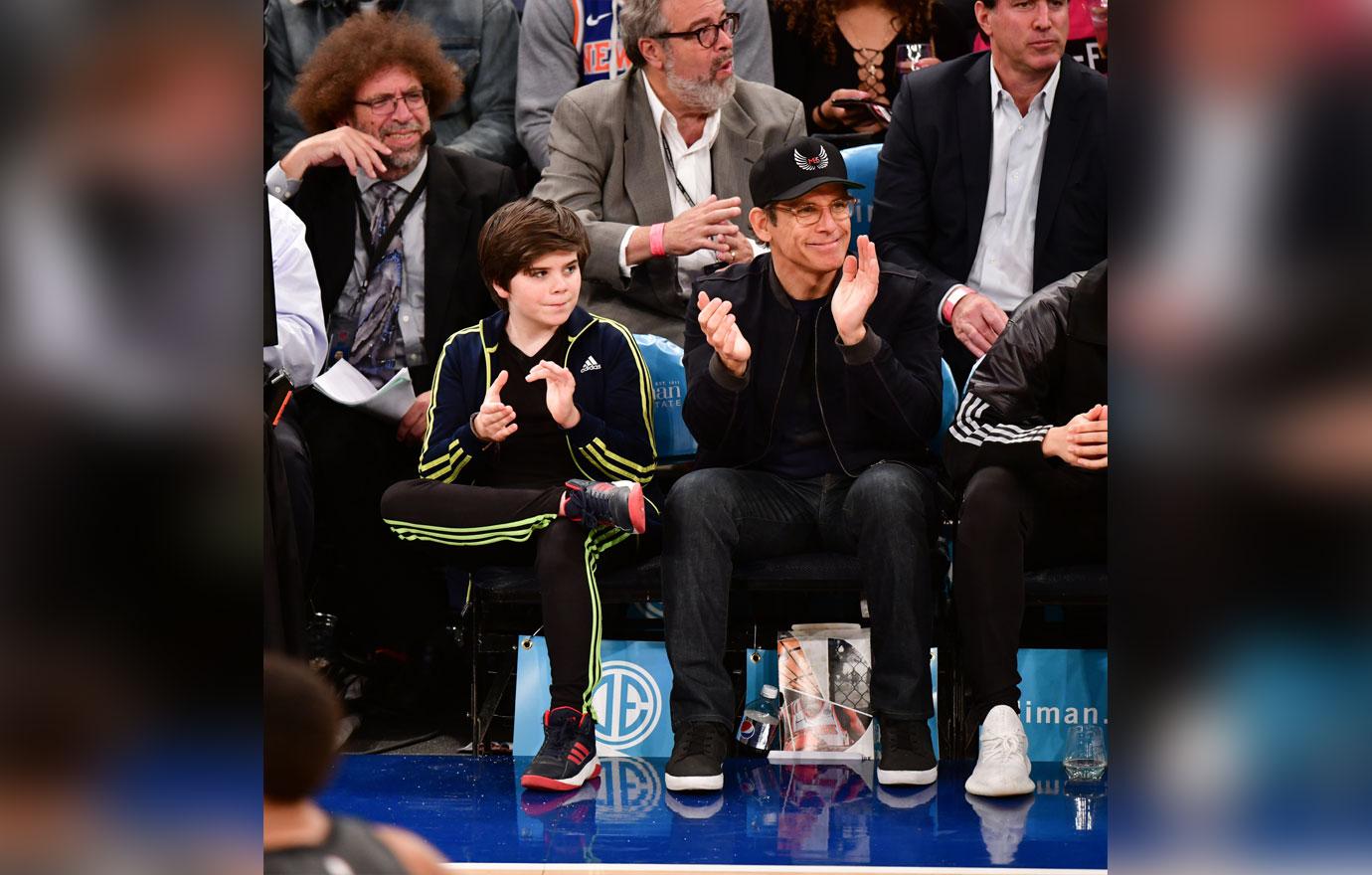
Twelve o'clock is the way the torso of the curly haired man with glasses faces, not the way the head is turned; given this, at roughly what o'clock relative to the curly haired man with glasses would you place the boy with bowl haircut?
The boy with bowl haircut is roughly at 11 o'clock from the curly haired man with glasses.

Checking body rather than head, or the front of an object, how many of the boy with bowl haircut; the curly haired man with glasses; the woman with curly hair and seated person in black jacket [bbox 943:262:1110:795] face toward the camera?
4

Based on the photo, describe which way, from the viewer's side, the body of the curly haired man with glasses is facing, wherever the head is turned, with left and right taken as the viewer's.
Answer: facing the viewer

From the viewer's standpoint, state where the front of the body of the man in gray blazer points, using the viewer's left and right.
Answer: facing the viewer and to the right of the viewer

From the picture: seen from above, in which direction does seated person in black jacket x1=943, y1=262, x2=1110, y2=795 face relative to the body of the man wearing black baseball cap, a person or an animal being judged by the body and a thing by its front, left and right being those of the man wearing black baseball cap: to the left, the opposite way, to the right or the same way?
the same way

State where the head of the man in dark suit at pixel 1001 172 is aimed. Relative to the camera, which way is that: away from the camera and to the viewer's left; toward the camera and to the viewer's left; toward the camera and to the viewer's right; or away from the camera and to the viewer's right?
toward the camera and to the viewer's right

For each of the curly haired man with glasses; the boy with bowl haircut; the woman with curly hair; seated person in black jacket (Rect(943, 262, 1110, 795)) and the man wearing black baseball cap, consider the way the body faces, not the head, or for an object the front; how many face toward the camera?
5

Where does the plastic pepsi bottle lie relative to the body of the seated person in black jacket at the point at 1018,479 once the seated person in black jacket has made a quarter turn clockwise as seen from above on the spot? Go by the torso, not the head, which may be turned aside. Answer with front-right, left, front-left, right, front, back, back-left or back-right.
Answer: front

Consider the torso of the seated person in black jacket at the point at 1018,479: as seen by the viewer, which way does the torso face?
toward the camera

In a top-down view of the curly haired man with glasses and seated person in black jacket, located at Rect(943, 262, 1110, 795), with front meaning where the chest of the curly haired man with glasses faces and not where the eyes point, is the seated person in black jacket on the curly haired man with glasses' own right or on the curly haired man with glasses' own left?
on the curly haired man with glasses' own left

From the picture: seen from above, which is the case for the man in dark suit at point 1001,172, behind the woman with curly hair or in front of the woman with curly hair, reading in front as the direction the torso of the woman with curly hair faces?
in front

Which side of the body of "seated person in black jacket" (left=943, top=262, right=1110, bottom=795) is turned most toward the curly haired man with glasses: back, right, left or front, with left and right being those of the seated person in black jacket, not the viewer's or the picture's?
right

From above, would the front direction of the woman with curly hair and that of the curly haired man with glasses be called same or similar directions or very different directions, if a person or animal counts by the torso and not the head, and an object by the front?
same or similar directions

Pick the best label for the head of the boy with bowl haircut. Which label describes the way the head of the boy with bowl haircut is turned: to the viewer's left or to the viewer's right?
to the viewer's right

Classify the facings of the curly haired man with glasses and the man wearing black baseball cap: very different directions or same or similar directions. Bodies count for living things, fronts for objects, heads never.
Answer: same or similar directions

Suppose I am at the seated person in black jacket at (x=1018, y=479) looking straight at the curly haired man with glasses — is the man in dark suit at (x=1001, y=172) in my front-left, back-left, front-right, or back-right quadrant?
front-right

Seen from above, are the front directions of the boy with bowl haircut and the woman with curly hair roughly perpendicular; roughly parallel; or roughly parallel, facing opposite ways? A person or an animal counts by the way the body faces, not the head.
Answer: roughly parallel

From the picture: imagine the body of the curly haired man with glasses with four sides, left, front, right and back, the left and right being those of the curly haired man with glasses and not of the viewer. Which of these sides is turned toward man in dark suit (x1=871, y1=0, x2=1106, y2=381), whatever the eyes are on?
left
